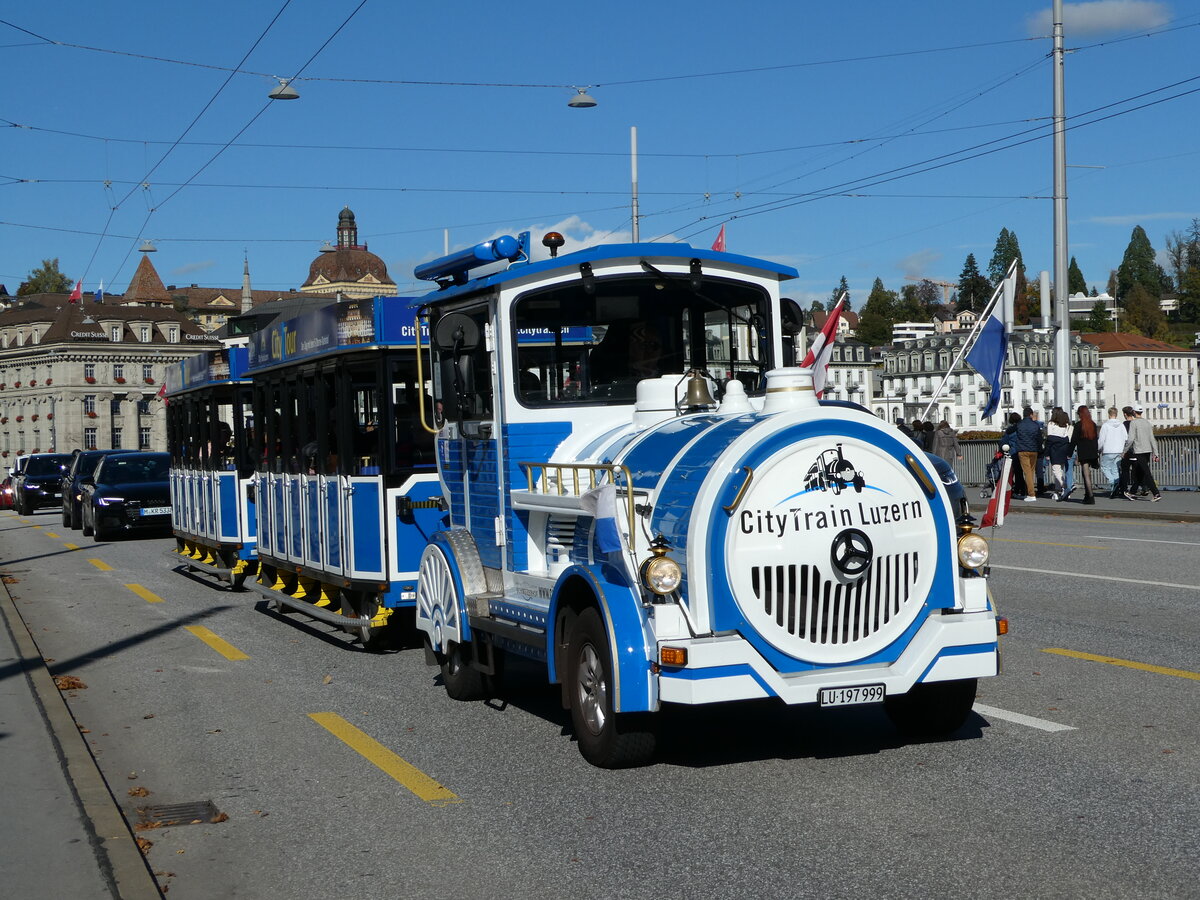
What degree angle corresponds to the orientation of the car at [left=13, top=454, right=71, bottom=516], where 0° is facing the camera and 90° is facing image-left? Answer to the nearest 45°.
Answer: approximately 315°

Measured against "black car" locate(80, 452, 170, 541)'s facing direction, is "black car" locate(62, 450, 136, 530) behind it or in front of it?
behind

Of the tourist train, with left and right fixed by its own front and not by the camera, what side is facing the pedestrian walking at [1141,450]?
left

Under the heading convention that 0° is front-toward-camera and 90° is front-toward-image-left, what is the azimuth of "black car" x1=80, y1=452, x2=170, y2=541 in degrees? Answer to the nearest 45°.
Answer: approximately 315°

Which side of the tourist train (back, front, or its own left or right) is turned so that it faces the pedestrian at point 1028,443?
left
